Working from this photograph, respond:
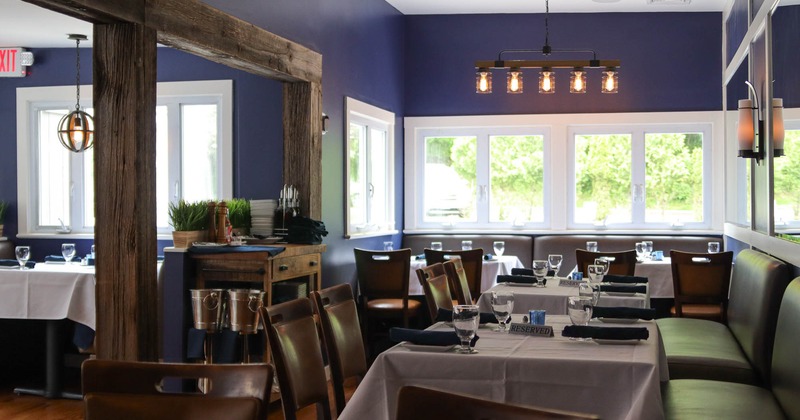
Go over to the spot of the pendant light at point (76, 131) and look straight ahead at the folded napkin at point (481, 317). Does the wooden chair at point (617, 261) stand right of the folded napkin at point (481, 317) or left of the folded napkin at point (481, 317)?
left

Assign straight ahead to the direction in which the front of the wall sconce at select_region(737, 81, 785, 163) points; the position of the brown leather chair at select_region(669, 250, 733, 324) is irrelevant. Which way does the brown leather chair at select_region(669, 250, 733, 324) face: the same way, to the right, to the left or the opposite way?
to the right

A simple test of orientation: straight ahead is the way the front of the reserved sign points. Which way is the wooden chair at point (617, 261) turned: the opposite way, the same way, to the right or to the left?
the opposite way

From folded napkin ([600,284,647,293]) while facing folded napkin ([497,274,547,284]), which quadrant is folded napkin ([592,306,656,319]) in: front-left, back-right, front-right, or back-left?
back-left

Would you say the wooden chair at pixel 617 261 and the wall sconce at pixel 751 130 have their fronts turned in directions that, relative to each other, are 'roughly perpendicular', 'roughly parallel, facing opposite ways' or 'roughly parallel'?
roughly perpendicular

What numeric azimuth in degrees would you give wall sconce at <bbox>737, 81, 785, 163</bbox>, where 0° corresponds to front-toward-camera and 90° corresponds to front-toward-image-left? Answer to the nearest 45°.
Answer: approximately 90°

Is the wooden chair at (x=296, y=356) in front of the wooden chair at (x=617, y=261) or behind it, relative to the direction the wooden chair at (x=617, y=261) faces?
behind

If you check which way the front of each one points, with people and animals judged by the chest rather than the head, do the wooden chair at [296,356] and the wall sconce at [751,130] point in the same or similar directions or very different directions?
very different directions
